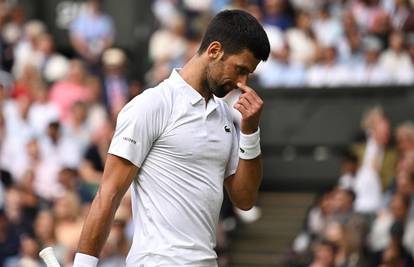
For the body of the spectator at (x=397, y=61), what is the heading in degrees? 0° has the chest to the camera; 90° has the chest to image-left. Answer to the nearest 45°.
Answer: approximately 0°

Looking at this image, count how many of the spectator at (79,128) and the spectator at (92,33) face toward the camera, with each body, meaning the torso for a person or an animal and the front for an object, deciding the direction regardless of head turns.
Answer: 2

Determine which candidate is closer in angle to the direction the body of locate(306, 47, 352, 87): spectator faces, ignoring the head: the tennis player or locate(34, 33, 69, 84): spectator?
the tennis player

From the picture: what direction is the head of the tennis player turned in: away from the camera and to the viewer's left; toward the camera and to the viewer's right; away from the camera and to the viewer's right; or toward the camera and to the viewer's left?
toward the camera and to the viewer's right

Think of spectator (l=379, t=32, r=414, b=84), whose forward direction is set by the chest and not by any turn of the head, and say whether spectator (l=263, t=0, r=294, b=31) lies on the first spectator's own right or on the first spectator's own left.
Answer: on the first spectator's own right

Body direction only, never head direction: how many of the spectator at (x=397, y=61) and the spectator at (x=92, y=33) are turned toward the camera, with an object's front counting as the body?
2

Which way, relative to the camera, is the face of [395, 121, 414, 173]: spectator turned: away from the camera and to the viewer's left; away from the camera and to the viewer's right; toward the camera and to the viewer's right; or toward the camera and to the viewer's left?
toward the camera and to the viewer's left
